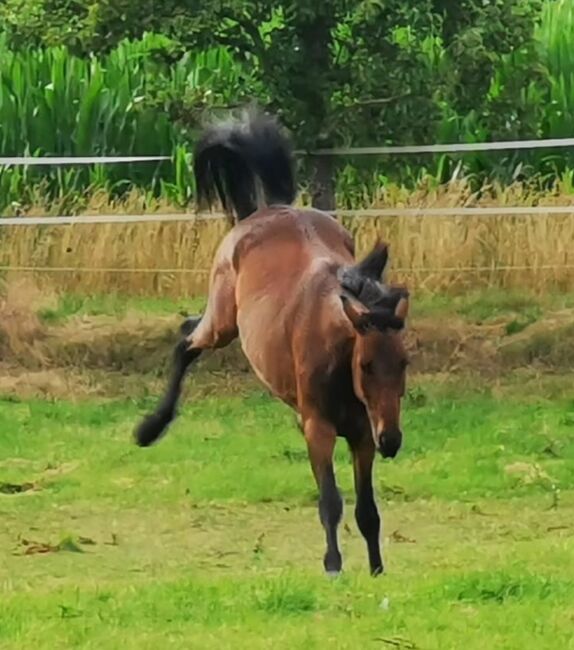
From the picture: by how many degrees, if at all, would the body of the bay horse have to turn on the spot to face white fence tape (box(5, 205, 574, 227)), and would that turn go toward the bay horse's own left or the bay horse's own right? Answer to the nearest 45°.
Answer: approximately 135° to the bay horse's own left

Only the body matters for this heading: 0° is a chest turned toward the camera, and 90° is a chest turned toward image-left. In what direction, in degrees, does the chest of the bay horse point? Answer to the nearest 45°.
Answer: approximately 315°

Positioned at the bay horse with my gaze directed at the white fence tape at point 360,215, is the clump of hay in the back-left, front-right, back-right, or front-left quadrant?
front-left

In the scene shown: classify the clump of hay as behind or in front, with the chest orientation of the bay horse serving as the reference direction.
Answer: behind

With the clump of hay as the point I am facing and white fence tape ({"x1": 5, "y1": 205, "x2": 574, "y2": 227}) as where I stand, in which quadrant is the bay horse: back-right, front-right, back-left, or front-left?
front-left
